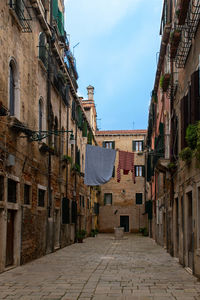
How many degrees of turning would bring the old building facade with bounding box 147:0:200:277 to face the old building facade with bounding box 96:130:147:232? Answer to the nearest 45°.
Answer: approximately 90° to its right

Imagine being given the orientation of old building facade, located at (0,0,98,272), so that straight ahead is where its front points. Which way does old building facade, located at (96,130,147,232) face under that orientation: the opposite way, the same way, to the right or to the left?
to the right

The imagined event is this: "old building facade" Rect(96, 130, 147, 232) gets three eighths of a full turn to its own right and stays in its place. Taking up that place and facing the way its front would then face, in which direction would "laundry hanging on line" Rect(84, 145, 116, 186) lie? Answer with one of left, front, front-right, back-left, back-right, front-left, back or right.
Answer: back-left

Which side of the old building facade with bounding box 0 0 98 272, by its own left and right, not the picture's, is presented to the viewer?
right

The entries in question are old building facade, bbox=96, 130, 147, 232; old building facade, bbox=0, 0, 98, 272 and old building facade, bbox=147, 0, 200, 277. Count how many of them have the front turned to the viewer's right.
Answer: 1

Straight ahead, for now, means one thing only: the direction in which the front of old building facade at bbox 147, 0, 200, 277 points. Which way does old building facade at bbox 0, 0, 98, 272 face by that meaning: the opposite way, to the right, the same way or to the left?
the opposite way

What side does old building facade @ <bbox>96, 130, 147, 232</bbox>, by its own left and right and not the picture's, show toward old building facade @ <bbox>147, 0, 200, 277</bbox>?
front

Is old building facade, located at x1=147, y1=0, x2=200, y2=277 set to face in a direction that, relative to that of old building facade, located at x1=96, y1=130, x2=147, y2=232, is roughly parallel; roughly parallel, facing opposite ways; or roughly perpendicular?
roughly perpendicular

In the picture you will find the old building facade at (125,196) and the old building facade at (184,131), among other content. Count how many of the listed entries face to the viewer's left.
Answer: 1

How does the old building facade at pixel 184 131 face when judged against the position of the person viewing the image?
facing to the left of the viewer

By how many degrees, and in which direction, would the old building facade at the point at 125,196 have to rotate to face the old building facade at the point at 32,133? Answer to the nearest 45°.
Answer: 0° — it already faces it

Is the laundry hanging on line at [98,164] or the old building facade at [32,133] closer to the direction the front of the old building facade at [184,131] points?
the old building facade
